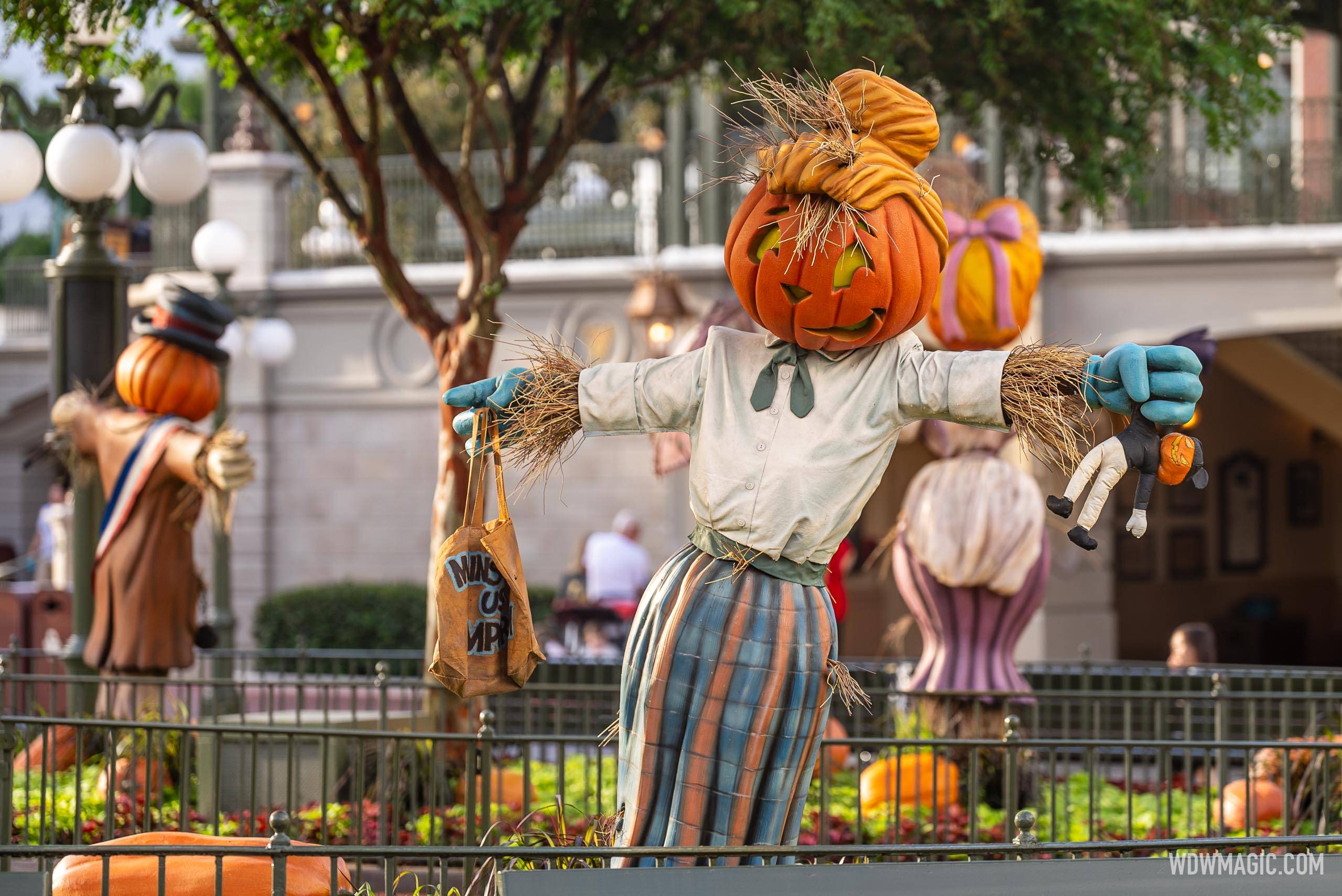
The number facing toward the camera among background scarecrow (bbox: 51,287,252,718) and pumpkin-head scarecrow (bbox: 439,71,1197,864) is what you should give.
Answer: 1

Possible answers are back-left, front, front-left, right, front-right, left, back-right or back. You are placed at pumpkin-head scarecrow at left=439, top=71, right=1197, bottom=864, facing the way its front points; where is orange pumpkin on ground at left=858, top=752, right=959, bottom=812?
back

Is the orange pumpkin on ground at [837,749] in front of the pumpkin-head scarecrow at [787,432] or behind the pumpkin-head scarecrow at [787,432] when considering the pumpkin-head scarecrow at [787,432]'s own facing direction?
behind

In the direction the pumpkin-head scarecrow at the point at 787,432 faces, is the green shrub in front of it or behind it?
behind

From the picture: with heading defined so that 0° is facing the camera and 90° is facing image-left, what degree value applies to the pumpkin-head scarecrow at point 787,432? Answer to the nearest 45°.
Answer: approximately 0°

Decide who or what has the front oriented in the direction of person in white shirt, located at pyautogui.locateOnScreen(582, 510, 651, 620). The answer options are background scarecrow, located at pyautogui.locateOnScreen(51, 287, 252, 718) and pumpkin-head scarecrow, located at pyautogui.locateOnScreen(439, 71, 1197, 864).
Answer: the background scarecrow

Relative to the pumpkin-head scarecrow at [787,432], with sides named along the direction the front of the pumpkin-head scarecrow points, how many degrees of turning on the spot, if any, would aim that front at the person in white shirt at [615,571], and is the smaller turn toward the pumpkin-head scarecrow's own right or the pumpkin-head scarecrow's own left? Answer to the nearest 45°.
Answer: approximately 180°

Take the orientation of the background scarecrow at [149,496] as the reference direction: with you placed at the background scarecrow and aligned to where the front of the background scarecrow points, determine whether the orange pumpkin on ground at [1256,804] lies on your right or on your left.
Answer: on your right

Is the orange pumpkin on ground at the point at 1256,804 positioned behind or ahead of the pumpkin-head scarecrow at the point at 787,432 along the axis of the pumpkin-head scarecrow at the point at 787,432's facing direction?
behind

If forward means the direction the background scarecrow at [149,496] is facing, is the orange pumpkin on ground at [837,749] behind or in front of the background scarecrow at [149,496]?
in front

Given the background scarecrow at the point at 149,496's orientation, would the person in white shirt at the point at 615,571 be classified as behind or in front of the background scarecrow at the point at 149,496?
in front

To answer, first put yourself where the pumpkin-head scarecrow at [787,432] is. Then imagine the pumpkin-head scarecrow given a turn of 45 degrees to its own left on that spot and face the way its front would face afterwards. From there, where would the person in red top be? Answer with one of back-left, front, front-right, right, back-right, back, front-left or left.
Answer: back-left

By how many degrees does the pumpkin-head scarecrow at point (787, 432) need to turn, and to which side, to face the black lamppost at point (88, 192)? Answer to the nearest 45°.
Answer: approximately 135° to its right
